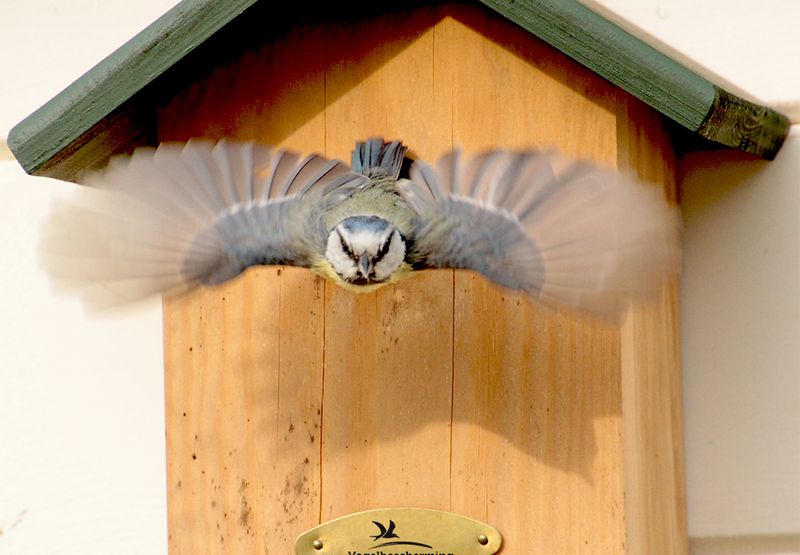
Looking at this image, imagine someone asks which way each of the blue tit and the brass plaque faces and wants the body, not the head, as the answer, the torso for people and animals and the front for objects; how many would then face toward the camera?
2

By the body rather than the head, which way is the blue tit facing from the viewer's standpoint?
toward the camera

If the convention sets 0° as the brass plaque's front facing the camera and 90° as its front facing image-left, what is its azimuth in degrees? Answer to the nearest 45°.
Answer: approximately 0°

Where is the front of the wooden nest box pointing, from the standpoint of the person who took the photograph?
facing the viewer
